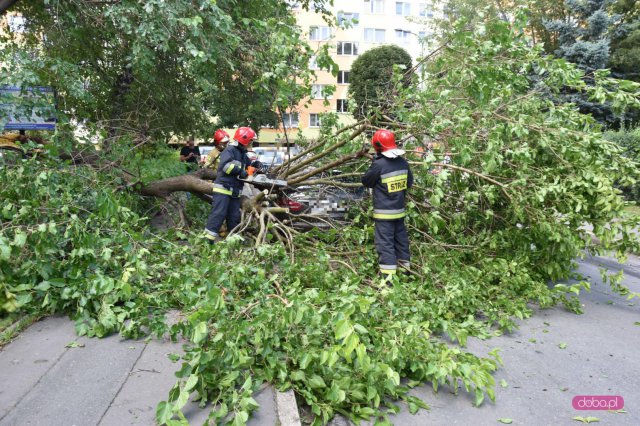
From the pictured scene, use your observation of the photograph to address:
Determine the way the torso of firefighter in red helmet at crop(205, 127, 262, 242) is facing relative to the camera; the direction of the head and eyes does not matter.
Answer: to the viewer's right

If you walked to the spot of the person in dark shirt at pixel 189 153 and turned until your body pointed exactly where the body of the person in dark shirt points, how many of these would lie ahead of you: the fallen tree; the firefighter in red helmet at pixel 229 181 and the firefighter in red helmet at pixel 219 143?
3

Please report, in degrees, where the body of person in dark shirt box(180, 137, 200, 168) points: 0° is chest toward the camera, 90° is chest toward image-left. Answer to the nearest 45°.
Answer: approximately 0°

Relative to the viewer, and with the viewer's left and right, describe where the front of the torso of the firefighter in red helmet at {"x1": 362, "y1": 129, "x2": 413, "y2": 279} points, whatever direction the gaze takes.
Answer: facing away from the viewer and to the left of the viewer

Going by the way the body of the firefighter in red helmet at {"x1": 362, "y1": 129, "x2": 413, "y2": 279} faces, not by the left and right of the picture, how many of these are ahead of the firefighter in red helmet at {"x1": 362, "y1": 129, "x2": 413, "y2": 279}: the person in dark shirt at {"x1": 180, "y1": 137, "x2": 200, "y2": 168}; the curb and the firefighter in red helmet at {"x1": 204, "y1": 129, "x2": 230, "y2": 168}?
2

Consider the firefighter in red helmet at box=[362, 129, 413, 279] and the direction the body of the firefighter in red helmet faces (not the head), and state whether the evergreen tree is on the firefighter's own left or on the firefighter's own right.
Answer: on the firefighter's own right

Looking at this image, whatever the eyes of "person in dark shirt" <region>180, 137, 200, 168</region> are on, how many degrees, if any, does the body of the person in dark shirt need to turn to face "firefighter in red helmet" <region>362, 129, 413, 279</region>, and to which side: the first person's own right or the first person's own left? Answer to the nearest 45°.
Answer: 0° — they already face them

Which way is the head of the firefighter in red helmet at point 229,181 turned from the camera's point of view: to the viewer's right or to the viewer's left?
to the viewer's right

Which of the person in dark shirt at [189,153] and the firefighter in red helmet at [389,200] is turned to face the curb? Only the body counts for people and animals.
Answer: the person in dark shirt
